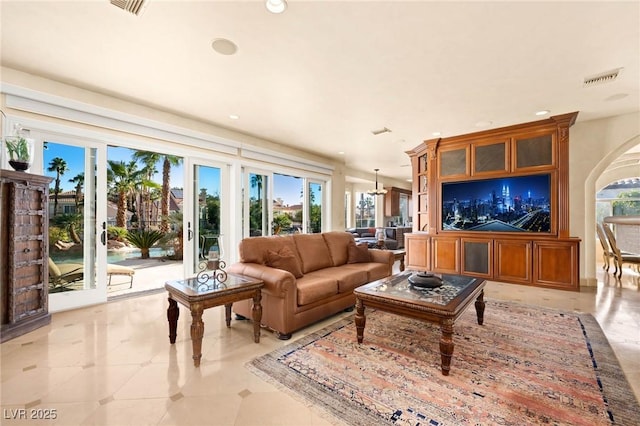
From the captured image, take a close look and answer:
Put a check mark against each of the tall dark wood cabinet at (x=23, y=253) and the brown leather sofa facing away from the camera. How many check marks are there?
0

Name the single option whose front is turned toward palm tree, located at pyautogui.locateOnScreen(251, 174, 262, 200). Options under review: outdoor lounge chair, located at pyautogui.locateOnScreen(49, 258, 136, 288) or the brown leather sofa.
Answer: the outdoor lounge chair

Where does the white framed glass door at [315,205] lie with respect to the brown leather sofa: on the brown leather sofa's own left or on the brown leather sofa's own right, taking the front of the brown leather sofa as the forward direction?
on the brown leather sofa's own left

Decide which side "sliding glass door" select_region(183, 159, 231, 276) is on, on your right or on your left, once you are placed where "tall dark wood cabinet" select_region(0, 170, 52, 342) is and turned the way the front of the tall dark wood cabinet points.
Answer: on your left

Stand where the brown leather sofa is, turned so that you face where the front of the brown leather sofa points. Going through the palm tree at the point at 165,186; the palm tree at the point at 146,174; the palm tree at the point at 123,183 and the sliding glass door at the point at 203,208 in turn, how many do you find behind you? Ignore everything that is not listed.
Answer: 4

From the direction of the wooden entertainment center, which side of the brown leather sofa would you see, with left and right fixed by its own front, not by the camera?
left

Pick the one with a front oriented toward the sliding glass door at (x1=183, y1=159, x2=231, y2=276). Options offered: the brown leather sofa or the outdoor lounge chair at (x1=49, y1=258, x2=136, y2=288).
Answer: the outdoor lounge chair

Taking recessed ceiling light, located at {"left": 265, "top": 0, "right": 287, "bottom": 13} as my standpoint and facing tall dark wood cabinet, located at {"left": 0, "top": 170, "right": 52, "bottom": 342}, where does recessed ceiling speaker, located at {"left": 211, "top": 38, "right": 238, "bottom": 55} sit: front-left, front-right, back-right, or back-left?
front-right

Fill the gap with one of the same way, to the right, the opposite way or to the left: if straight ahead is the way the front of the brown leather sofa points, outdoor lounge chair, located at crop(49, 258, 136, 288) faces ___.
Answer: to the left

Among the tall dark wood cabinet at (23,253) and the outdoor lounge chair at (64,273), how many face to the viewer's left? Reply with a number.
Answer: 0

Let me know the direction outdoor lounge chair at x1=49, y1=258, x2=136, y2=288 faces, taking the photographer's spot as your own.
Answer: facing to the right of the viewer

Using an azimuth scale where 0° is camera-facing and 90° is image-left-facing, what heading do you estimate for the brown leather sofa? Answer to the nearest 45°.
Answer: approximately 315°

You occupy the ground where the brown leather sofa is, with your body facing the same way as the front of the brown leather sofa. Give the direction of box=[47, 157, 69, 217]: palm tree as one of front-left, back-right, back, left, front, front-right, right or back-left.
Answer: back-right

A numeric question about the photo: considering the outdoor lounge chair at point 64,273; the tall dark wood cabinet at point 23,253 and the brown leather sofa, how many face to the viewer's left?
0
